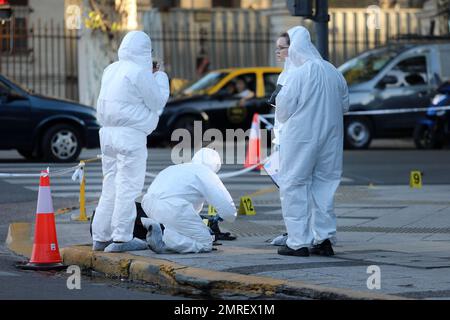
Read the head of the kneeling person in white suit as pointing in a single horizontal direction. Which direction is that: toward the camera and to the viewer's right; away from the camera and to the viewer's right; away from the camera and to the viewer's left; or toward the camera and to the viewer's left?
away from the camera and to the viewer's right

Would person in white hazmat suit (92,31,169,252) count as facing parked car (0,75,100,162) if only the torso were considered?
no

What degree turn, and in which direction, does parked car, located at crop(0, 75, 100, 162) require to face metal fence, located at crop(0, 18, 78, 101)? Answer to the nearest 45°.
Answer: approximately 90° to its left

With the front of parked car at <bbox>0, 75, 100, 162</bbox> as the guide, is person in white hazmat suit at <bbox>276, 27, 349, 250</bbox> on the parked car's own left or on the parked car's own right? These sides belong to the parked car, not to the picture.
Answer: on the parked car's own right

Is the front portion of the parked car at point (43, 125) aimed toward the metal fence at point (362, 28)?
no

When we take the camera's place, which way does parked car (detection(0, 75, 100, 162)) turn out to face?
facing to the right of the viewer

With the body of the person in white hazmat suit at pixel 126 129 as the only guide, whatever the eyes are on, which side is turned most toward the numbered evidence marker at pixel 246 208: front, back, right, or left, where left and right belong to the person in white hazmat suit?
front
